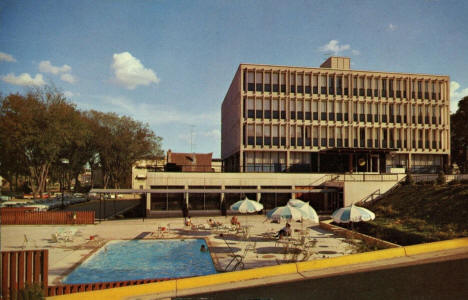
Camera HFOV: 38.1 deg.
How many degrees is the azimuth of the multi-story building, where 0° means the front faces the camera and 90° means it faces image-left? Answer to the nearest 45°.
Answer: approximately 0°

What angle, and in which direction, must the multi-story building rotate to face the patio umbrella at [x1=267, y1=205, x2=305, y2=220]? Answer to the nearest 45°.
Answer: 0° — it already faces it

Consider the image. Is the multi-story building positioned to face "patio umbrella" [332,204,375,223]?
yes

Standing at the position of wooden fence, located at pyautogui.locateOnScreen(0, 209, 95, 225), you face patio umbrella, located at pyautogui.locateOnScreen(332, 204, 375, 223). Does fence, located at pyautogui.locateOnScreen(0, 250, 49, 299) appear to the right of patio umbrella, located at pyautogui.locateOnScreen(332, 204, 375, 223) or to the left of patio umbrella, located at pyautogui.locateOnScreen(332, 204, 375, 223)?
right
